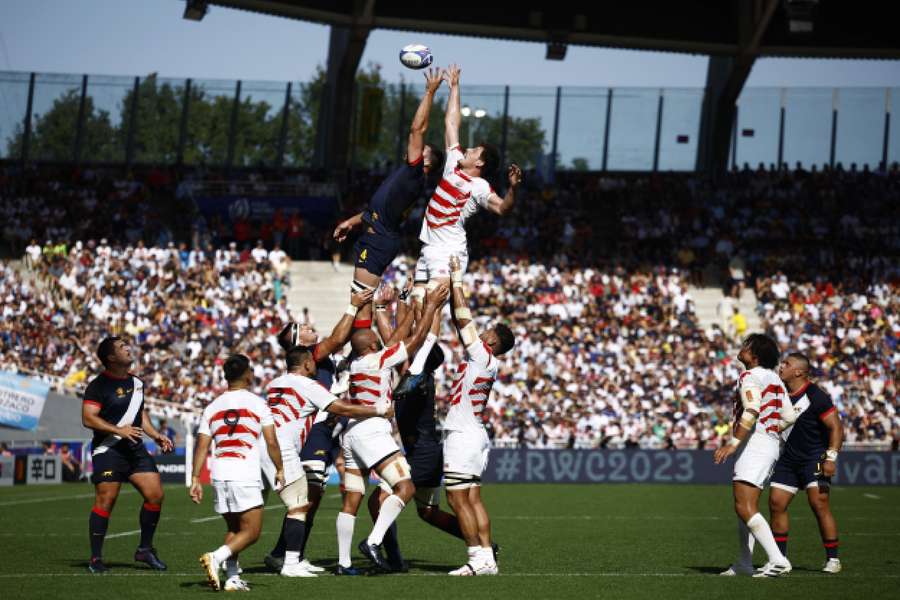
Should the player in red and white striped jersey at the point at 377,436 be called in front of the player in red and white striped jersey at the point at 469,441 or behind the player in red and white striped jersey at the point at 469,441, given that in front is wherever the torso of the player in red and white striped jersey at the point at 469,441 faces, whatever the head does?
in front

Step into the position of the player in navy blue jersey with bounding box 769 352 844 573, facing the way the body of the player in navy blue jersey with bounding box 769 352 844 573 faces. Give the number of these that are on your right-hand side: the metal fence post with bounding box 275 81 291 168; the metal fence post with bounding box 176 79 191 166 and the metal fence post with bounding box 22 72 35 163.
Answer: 3

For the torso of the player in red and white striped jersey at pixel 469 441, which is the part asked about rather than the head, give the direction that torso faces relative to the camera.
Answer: to the viewer's left

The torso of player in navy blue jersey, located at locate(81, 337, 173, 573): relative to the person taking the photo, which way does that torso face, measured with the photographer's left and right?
facing the viewer and to the right of the viewer

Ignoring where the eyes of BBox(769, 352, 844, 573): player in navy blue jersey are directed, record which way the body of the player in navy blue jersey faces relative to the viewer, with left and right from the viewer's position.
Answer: facing the viewer and to the left of the viewer

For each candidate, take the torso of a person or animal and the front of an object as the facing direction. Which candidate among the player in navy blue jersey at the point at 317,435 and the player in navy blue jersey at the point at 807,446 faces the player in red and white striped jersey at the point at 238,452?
the player in navy blue jersey at the point at 807,446

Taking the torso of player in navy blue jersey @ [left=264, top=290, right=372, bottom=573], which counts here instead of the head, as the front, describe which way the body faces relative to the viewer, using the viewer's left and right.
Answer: facing to the right of the viewer

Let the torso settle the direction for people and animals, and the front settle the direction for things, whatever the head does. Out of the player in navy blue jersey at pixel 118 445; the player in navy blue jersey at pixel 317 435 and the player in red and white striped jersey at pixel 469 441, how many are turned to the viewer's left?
1

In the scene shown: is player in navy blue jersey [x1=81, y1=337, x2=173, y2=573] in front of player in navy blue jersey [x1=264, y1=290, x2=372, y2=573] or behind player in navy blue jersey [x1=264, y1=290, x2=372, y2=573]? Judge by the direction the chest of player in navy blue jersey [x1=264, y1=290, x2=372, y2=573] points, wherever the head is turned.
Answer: behind

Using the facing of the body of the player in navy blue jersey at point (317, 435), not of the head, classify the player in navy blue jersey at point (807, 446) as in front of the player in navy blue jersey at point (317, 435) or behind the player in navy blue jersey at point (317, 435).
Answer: in front

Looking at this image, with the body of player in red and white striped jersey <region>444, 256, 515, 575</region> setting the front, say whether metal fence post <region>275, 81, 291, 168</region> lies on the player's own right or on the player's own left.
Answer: on the player's own right

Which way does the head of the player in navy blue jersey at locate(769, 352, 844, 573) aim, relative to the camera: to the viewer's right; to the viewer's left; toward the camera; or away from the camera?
to the viewer's left

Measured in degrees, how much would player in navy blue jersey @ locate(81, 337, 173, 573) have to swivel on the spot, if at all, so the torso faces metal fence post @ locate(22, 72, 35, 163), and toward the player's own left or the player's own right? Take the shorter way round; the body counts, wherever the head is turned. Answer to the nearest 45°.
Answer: approximately 135° to the player's own left

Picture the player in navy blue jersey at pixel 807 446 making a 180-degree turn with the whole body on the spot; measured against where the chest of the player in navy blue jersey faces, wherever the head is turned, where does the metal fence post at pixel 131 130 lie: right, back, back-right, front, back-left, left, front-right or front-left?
left

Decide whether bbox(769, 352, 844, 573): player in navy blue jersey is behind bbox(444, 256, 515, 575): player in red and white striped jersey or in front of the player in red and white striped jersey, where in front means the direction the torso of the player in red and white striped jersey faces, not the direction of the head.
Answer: behind

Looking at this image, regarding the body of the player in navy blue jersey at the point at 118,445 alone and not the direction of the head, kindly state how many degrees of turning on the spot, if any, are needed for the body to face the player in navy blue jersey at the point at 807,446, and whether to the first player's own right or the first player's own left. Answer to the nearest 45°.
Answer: approximately 45° to the first player's own left
